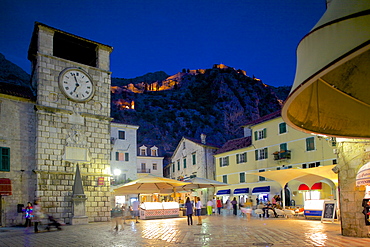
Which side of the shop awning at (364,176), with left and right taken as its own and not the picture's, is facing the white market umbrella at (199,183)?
right

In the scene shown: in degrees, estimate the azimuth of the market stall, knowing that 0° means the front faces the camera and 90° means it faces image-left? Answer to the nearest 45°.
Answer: approximately 0°

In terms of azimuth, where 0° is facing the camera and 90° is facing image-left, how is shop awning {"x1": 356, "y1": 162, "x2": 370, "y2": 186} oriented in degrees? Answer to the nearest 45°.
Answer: approximately 45°

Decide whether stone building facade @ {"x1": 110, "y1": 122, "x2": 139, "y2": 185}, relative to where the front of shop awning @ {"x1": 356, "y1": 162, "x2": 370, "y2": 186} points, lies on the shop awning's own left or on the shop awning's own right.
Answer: on the shop awning's own right

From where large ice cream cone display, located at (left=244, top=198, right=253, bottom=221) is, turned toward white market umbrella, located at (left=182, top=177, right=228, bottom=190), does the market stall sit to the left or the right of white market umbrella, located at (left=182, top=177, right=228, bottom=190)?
left

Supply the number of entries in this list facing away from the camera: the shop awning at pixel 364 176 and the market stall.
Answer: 0
